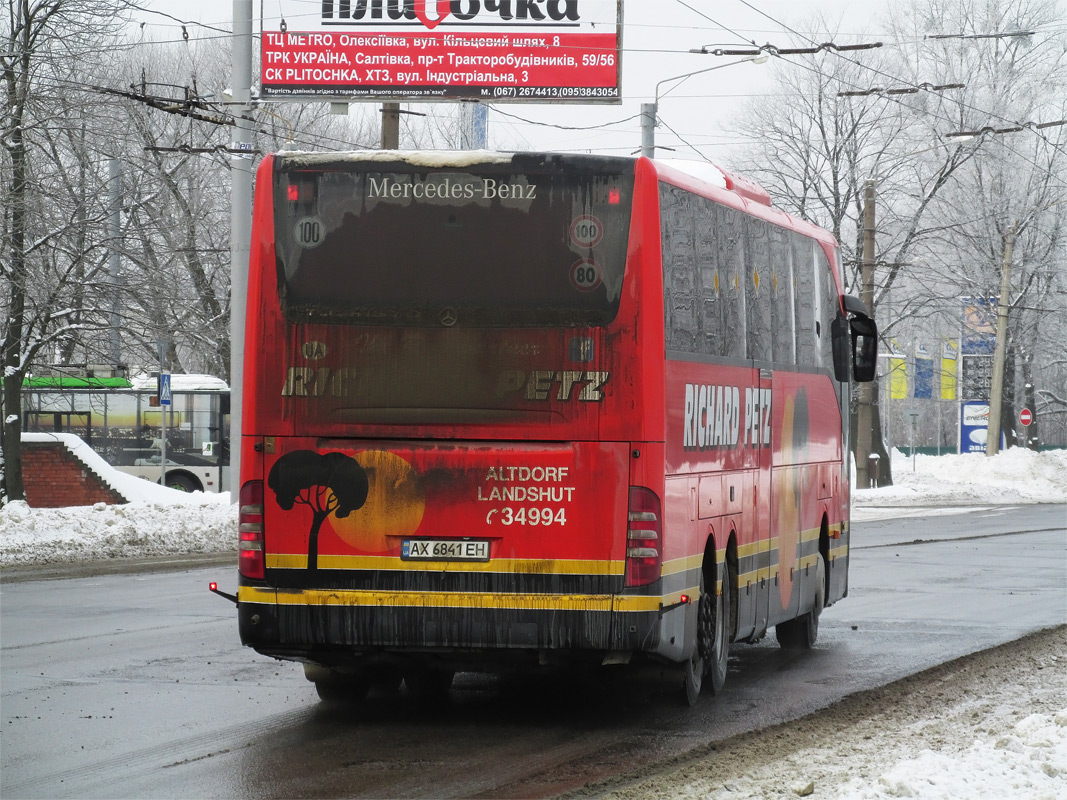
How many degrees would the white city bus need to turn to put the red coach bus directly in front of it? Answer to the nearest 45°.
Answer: approximately 90° to its right

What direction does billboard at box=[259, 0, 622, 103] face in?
toward the camera

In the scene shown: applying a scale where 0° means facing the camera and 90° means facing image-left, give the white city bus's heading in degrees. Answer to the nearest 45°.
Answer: approximately 270°

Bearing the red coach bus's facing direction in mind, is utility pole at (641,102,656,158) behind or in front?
in front

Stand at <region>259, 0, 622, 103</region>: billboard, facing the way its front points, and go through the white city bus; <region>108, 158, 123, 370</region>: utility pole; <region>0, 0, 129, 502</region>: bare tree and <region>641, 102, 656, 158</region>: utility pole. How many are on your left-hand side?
1

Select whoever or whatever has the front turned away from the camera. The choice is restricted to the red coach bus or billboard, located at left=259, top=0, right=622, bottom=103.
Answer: the red coach bus

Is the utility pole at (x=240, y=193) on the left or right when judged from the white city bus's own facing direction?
on its right

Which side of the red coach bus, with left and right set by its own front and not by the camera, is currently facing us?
back

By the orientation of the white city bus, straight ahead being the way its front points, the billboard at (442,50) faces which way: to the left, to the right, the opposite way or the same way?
to the right

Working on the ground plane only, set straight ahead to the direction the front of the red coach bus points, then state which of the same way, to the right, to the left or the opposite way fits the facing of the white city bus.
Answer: to the right

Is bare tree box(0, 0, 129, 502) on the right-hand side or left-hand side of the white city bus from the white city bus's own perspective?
on its right

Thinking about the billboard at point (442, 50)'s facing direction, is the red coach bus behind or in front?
in front

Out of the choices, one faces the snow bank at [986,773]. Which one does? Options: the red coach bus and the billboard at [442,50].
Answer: the billboard

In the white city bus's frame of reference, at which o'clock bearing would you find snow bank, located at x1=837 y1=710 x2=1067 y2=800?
The snow bank is roughly at 3 o'clock from the white city bus.

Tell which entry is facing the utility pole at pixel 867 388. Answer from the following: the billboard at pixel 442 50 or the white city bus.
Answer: the white city bus

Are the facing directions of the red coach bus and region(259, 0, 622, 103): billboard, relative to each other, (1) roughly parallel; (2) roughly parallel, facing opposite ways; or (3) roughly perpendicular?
roughly parallel, facing opposite ways
